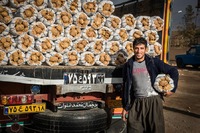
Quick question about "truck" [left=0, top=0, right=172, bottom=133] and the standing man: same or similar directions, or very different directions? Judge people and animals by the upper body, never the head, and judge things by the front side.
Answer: very different directions

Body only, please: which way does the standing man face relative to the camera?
toward the camera

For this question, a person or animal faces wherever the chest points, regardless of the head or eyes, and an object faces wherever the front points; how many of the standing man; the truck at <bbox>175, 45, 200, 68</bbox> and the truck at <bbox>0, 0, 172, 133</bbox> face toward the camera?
1

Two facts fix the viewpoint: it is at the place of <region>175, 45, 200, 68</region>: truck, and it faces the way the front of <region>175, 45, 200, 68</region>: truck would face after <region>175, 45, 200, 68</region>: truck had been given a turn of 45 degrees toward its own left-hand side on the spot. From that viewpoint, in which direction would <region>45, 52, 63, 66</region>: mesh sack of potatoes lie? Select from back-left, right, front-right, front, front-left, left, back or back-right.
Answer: front-left

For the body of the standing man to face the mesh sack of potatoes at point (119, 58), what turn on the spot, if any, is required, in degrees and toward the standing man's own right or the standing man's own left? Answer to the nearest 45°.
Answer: approximately 135° to the standing man's own right

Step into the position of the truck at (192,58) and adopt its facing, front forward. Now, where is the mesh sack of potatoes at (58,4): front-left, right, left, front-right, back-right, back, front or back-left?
left

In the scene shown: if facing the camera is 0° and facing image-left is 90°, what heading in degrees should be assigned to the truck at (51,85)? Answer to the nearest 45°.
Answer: approximately 180°

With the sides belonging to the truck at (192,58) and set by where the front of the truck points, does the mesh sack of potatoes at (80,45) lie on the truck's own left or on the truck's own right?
on the truck's own left

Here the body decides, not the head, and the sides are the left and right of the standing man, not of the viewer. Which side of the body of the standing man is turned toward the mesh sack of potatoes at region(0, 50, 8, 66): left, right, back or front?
right

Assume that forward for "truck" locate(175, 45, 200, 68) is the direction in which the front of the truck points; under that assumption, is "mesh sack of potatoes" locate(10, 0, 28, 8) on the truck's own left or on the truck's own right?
on the truck's own left

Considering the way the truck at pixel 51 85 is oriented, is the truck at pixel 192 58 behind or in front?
in front
